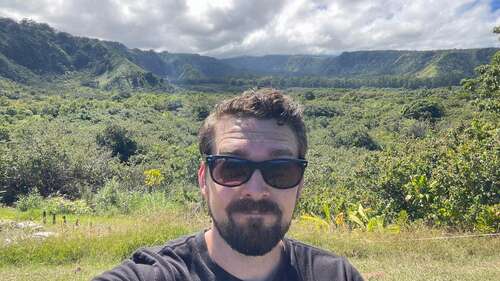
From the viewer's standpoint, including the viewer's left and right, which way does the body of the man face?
facing the viewer

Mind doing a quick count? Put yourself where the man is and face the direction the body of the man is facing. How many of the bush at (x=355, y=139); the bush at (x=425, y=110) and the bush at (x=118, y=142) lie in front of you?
0

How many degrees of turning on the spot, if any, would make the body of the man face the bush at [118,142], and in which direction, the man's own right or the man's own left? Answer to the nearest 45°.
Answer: approximately 180°

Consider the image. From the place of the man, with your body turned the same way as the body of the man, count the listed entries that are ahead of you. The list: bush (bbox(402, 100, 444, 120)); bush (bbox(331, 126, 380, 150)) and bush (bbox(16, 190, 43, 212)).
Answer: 0

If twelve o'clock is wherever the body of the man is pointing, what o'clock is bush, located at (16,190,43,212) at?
The bush is roughly at 5 o'clock from the man.

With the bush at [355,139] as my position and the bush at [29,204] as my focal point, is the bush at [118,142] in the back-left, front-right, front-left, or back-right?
front-right

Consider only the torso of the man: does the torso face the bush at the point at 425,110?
no

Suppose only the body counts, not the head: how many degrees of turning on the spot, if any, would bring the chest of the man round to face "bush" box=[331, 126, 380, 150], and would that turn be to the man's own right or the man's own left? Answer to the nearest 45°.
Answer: approximately 180°

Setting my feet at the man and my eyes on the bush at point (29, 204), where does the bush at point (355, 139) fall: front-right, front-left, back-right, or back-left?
front-right

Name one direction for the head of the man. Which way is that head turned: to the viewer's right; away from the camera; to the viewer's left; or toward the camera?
toward the camera

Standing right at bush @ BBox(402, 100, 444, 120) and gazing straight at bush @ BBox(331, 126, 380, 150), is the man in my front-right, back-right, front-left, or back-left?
front-left
